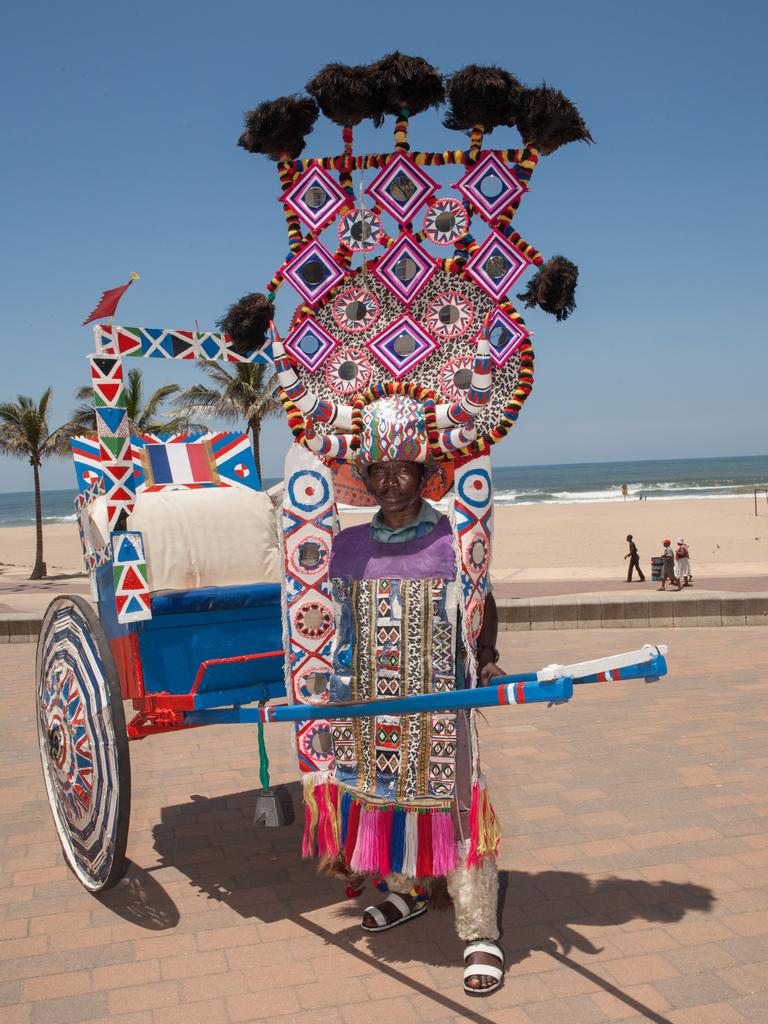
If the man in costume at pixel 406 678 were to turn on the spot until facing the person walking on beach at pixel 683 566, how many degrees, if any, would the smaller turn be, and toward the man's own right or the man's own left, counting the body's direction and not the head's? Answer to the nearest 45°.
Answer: approximately 180°

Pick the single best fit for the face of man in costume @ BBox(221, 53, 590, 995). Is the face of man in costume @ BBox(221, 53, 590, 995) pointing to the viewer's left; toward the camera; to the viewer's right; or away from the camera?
toward the camera

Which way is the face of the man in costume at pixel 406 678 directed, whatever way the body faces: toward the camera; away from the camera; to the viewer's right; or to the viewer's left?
toward the camera

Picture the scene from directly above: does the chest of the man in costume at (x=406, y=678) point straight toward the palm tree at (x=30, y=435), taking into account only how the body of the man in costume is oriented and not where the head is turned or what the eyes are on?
no

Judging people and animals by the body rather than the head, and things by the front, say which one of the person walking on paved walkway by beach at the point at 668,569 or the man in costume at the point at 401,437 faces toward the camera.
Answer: the man in costume

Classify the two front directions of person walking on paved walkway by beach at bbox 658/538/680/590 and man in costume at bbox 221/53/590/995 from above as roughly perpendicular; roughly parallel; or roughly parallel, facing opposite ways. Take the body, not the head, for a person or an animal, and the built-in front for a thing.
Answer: roughly perpendicular

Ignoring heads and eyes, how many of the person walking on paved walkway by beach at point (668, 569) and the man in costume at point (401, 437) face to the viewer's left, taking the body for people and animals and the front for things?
1

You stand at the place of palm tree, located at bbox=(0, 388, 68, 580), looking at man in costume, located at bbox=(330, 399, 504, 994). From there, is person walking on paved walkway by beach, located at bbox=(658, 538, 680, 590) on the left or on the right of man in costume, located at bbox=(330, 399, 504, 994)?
left

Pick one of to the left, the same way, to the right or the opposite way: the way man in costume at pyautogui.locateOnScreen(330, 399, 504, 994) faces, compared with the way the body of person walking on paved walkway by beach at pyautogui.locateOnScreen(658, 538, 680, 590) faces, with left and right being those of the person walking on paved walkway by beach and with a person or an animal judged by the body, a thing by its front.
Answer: to the left

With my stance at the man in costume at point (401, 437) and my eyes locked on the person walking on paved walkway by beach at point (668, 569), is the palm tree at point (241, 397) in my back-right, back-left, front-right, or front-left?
front-left

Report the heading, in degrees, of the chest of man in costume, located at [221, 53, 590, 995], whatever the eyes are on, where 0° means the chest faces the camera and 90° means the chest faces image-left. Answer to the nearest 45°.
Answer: approximately 0°

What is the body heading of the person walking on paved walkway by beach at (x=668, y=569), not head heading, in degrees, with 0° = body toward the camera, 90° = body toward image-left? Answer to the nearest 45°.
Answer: approximately 90°

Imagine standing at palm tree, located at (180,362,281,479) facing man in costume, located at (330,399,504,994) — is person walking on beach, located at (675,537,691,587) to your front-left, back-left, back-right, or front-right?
front-left

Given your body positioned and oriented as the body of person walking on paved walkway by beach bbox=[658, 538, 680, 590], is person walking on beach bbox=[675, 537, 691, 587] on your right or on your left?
on your right
